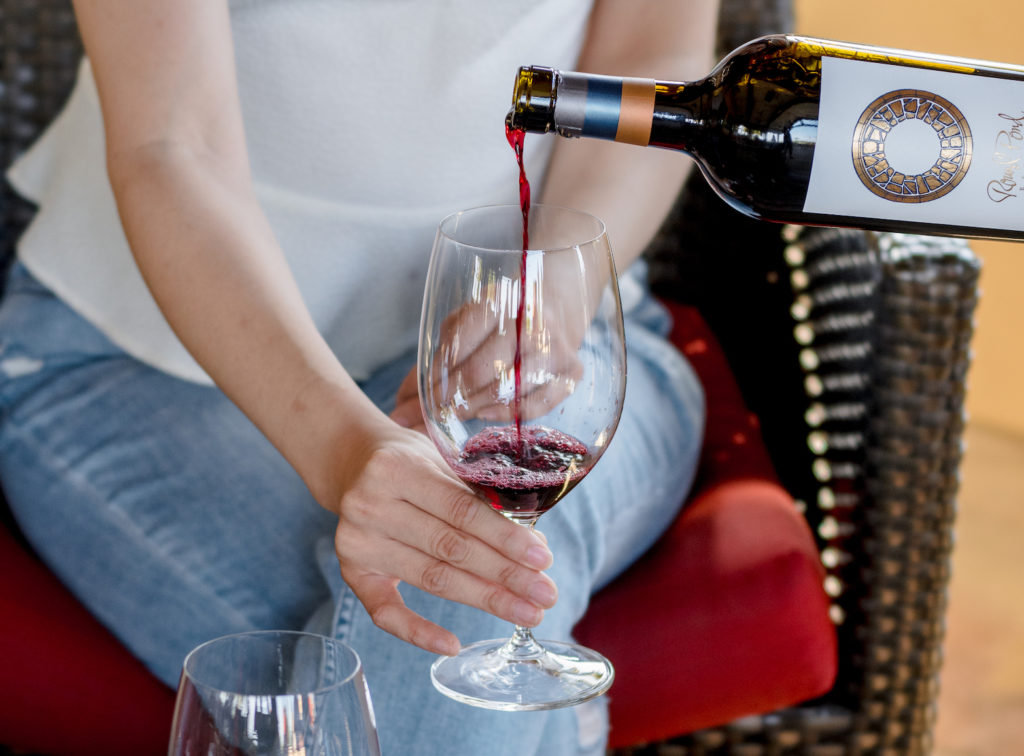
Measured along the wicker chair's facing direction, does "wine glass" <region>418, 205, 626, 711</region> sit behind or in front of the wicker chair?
in front

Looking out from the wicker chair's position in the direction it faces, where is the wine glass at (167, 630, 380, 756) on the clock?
The wine glass is roughly at 1 o'clock from the wicker chair.

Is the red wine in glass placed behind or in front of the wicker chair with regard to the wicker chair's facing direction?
in front

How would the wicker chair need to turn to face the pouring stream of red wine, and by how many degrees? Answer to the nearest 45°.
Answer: approximately 45° to its right

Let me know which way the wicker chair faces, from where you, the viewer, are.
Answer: facing the viewer
